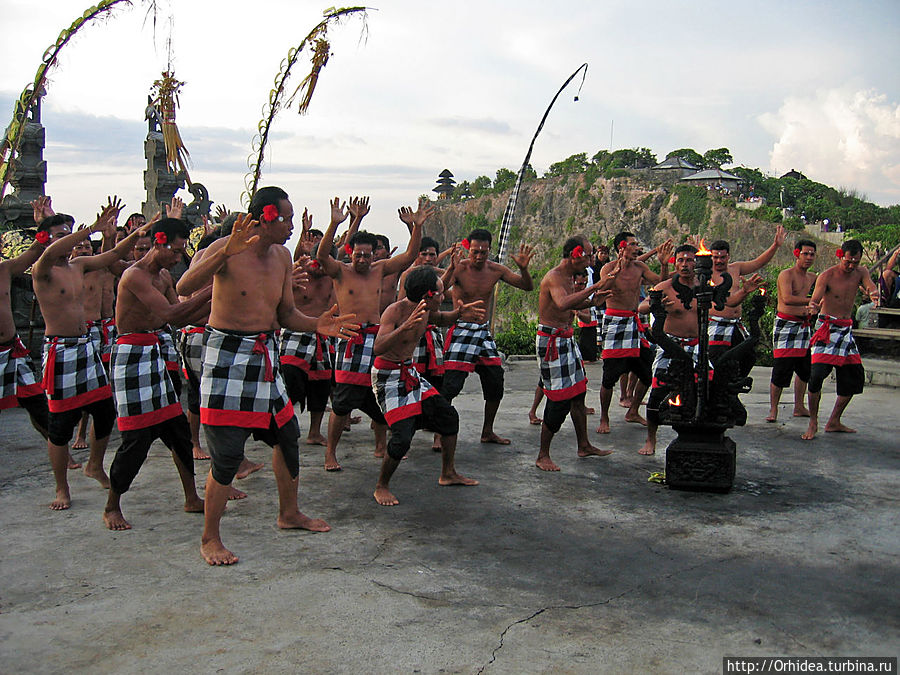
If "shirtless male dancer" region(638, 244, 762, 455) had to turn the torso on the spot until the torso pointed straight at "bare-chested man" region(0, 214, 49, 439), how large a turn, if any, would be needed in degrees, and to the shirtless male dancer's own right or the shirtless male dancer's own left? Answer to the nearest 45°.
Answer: approximately 45° to the shirtless male dancer's own right

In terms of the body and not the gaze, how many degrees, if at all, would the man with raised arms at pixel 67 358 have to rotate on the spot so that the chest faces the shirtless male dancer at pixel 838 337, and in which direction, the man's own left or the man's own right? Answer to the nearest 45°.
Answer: approximately 45° to the man's own left

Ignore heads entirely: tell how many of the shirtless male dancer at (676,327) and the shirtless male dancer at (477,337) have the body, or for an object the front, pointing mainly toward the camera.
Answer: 2

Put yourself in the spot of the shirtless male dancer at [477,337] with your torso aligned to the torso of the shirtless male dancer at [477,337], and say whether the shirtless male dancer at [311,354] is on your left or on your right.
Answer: on your right

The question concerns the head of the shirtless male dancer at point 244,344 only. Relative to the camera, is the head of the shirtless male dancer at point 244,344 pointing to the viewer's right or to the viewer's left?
to the viewer's right
